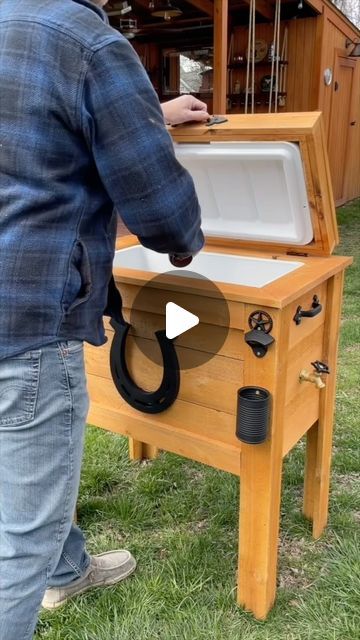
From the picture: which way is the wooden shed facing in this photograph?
toward the camera

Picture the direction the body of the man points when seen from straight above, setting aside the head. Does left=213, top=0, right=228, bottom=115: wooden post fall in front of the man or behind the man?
in front

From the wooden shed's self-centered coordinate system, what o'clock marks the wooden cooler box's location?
The wooden cooler box is roughly at 12 o'clock from the wooden shed.

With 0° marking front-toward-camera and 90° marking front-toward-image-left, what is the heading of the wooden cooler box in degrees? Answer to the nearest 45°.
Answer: approximately 45°

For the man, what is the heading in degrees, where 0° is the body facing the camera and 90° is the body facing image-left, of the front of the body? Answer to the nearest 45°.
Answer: approximately 225°

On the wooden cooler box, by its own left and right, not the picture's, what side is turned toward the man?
front

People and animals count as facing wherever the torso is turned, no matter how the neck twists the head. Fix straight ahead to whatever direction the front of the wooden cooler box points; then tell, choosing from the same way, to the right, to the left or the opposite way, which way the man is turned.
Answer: the opposite way

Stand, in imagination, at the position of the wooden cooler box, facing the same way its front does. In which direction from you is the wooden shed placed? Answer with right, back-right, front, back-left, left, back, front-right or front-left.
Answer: back-right

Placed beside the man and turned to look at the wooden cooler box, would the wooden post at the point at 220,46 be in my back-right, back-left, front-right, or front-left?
front-left

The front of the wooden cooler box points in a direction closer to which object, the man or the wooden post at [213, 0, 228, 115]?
the man
